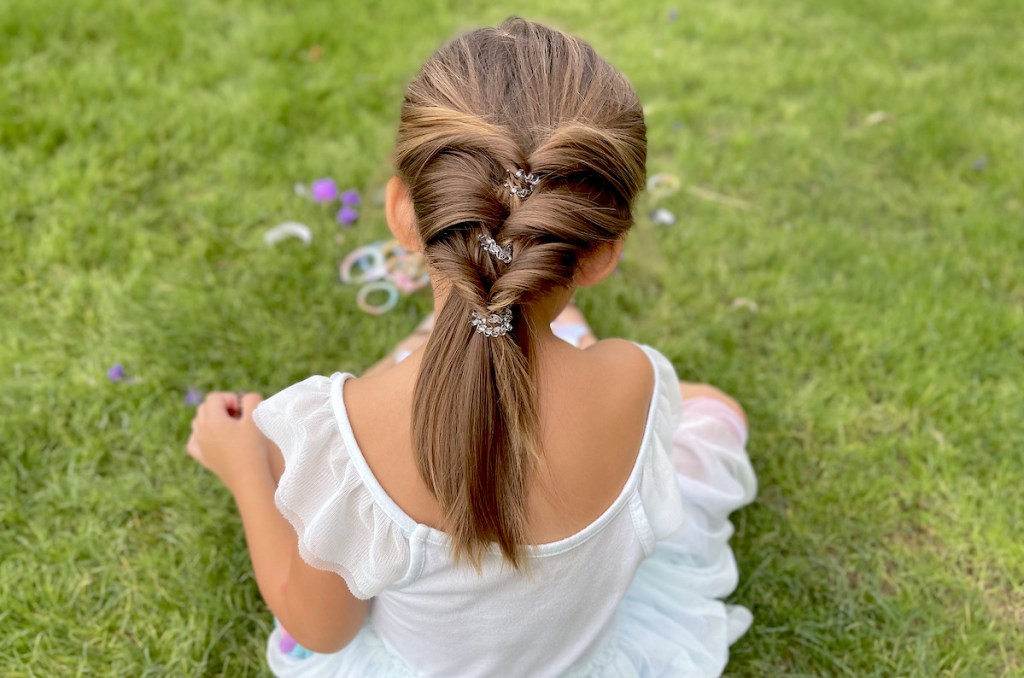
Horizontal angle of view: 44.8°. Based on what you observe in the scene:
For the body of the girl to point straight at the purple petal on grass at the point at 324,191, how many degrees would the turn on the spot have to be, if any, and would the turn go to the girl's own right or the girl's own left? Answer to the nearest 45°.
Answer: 0° — they already face it

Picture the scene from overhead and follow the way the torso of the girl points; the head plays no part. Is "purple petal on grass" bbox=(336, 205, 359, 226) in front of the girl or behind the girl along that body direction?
in front

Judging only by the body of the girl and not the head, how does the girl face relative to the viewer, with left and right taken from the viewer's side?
facing away from the viewer

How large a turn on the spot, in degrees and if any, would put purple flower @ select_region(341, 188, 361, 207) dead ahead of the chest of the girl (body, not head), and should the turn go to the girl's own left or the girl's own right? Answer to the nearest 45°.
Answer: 0° — they already face it

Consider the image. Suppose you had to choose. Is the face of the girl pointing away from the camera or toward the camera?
away from the camera
